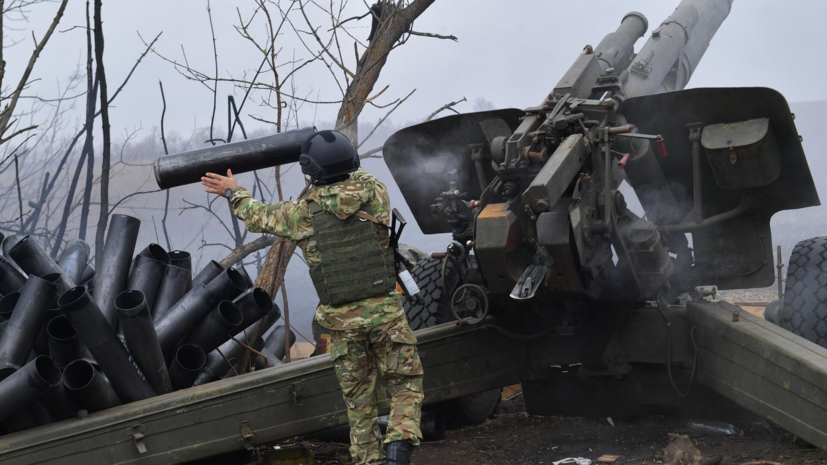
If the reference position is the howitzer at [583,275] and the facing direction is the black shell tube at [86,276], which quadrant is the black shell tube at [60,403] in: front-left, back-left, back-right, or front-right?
front-left

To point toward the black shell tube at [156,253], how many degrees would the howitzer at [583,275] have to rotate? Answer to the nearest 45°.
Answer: approximately 135° to its left

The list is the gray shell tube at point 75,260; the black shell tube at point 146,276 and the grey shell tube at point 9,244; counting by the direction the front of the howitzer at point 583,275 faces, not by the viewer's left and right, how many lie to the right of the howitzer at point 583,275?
0

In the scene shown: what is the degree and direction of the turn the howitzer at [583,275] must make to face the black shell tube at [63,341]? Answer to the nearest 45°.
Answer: approximately 135° to its left

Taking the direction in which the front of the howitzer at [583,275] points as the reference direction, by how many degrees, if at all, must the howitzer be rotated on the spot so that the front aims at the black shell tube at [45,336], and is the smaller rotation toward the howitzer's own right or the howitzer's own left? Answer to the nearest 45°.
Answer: approximately 135° to the howitzer's own left

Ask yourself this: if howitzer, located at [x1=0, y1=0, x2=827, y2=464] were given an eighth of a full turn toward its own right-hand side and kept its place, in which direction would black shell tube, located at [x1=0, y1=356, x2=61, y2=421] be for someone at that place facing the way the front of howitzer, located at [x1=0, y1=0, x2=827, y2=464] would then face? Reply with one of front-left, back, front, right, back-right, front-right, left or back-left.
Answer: back

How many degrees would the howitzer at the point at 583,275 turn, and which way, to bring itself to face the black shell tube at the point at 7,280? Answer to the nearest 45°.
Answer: approximately 135° to its left

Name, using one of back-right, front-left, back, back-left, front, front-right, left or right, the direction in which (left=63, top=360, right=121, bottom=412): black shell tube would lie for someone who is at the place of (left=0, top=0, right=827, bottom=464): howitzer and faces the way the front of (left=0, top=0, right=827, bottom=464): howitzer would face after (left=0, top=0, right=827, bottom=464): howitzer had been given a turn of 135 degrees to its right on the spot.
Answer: right

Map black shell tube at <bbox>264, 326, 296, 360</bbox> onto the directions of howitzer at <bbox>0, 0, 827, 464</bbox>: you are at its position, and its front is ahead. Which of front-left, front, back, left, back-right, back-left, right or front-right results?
left

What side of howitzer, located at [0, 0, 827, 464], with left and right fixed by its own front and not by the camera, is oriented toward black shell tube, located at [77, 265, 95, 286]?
left

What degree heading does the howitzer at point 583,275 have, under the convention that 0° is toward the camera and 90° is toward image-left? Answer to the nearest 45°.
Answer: approximately 225°

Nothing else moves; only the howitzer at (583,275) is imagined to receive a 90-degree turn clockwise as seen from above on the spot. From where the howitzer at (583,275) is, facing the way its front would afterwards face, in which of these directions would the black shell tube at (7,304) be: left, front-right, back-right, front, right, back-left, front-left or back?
back-right
